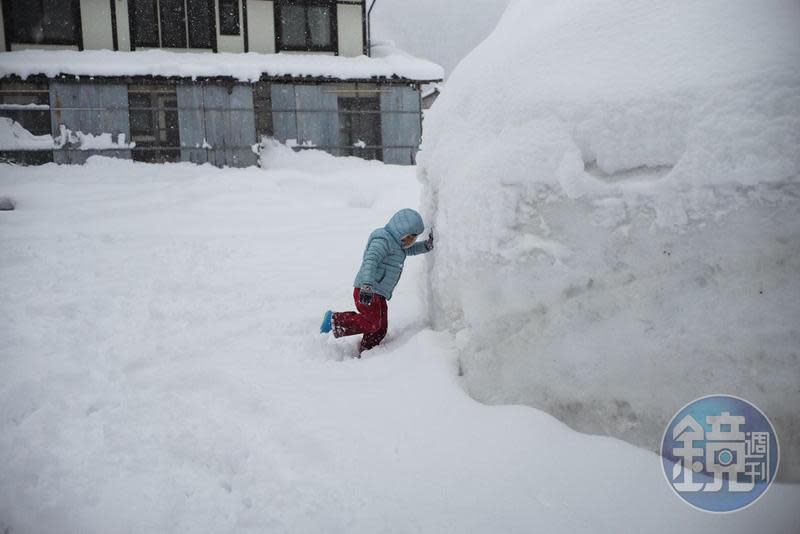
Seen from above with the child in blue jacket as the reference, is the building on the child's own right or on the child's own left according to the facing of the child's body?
on the child's own left

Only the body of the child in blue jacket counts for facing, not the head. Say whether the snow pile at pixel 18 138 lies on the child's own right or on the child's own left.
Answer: on the child's own left

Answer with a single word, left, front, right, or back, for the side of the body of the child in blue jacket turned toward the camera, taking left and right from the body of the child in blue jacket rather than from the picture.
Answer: right

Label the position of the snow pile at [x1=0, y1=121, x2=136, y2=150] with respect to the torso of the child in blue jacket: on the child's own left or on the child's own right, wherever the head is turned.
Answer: on the child's own left

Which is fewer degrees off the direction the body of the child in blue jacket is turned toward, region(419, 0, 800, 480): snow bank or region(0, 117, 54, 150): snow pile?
the snow bank

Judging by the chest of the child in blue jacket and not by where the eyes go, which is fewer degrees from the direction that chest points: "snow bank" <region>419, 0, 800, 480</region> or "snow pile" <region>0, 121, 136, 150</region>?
the snow bank

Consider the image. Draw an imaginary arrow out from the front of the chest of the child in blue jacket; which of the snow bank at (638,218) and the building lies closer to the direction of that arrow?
the snow bank
